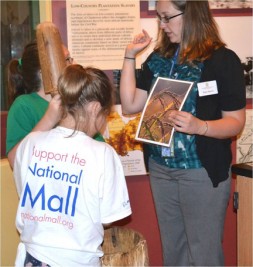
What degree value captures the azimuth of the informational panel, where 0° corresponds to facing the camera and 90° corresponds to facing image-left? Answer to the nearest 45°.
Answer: approximately 0°

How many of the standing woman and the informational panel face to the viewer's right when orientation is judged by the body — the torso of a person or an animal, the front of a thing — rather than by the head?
0

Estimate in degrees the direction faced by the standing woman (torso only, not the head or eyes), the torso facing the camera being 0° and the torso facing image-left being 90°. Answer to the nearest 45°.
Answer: approximately 45°

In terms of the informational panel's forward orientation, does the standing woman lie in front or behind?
in front

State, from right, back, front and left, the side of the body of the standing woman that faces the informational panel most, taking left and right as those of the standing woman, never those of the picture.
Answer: right
